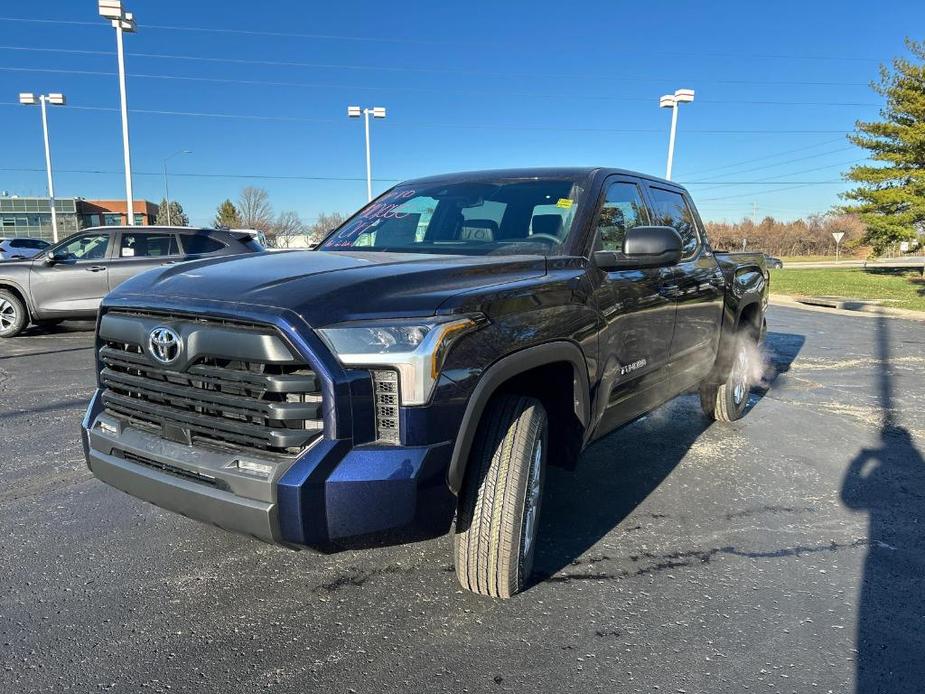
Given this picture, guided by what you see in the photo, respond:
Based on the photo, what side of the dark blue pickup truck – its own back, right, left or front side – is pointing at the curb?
back

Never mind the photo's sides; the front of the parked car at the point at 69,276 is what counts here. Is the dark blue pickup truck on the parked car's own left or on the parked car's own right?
on the parked car's own left

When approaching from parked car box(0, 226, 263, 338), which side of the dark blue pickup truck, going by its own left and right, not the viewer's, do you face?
right

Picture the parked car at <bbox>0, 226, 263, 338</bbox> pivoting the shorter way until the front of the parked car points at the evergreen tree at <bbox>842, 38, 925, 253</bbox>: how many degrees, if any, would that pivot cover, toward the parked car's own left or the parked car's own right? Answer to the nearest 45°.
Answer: approximately 180°

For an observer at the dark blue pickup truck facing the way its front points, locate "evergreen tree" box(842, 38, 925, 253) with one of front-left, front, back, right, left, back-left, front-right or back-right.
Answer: back

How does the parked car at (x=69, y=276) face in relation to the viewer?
to the viewer's left

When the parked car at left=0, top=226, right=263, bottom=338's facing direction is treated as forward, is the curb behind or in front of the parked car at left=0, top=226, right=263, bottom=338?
behind

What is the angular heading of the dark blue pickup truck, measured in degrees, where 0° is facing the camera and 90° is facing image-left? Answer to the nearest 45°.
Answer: approximately 45°

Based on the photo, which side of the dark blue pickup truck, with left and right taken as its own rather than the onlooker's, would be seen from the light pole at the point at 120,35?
right
